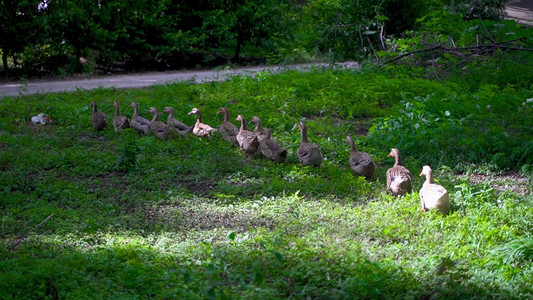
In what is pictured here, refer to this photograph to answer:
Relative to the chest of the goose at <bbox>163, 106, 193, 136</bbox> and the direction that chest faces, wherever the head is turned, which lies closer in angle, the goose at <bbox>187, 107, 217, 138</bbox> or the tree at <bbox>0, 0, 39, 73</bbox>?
the tree

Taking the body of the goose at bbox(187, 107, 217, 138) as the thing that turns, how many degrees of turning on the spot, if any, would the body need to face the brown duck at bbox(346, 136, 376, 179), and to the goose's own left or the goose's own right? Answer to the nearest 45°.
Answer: approximately 135° to the goose's own left

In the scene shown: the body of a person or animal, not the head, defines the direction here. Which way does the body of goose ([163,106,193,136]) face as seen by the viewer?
to the viewer's left

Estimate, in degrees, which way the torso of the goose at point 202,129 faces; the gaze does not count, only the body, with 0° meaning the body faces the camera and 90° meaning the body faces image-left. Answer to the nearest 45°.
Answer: approximately 90°

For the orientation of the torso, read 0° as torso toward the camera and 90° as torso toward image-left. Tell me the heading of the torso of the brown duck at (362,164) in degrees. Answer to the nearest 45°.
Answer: approximately 135°

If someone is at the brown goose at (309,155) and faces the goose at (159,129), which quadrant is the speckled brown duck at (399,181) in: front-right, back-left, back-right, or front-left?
back-left

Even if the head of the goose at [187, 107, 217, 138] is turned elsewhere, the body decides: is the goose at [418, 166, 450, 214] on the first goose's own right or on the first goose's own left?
on the first goose's own left

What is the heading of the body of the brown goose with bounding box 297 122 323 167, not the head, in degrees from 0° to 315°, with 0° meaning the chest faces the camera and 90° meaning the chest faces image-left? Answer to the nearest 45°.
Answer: approximately 135°

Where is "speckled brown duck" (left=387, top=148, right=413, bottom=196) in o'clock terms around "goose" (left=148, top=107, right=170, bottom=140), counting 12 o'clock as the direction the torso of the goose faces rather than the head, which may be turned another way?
The speckled brown duck is roughly at 6 o'clock from the goose.

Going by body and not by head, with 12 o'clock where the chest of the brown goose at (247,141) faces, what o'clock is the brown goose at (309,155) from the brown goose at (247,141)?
the brown goose at (309,155) is roughly at 6 o'clock from the brown goose at (247,141).
